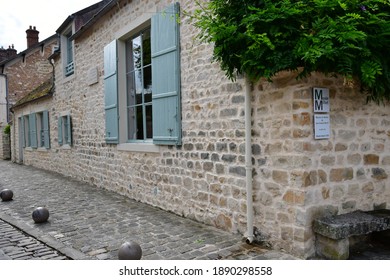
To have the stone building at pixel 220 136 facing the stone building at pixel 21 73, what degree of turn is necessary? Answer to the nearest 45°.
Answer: approximately 90° to its right

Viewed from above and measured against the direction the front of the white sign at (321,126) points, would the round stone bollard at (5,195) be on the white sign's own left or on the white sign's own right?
on the white sign's own right

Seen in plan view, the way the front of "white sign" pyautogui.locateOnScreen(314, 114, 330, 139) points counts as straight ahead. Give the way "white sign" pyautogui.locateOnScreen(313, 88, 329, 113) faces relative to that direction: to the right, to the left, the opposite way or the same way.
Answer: the same way

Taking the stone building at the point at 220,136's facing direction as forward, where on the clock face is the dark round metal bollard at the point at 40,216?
The dark round metal bollard is roughly at 2 o'clock from the stone building.

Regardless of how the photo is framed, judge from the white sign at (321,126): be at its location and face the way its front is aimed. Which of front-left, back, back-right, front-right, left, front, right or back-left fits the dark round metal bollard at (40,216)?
right

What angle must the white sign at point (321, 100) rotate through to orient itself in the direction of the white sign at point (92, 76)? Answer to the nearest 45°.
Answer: approximately 135° to its right

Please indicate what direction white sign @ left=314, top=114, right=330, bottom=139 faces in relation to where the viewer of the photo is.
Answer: facing the viewer

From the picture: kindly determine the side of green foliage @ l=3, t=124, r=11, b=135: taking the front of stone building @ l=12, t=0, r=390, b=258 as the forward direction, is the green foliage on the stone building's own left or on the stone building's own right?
on the stone building's own right

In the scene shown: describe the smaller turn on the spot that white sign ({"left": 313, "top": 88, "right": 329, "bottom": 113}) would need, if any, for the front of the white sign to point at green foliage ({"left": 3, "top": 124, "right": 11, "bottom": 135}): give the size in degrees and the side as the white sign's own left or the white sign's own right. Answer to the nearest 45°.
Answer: approximately 135° to the white sign's own right

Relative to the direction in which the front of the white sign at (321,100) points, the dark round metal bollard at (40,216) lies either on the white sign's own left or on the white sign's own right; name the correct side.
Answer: on the white sign's own right
